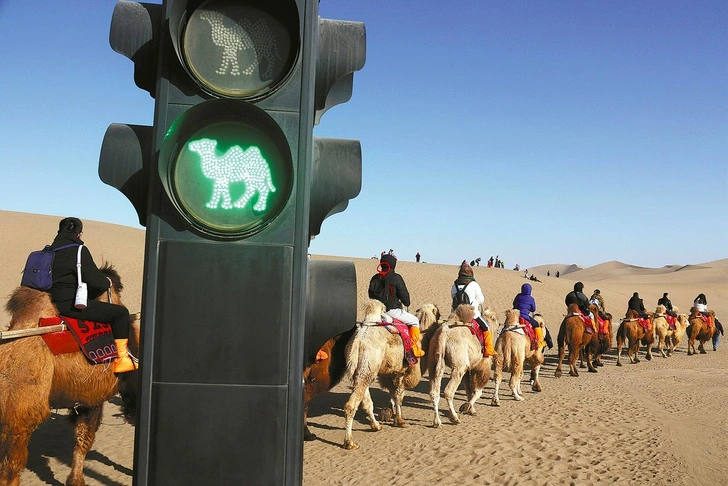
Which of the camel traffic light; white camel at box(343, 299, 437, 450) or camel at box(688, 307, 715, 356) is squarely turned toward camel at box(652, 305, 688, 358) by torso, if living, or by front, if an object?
the white camel

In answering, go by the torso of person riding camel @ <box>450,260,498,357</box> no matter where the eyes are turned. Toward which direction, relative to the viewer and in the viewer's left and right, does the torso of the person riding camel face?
facing away from the viewer and to the right of the viewer

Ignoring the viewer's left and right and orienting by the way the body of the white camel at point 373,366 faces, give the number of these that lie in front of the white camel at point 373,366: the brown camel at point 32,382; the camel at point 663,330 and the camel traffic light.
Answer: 1

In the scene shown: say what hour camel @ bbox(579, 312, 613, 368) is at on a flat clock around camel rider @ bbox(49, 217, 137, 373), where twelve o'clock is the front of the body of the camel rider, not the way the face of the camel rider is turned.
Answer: The camel is roughly at 11 o'clock from the camel rider.

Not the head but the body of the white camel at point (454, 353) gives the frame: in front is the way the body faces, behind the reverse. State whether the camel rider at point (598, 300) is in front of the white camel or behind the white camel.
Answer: in front

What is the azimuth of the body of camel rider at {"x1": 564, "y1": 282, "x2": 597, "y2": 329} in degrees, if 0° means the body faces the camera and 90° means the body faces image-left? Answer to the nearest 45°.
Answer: approximately 225°

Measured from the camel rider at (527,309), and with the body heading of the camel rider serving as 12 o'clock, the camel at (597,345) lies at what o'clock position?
The camel is roughly at 11 o'clock from the camel rider.

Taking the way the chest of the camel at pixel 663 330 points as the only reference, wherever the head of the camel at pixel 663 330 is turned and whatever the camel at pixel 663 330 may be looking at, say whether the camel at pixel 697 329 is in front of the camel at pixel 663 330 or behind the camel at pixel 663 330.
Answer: in front

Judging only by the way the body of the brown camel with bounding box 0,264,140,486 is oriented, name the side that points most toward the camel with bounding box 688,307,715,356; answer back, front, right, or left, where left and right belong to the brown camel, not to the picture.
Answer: front

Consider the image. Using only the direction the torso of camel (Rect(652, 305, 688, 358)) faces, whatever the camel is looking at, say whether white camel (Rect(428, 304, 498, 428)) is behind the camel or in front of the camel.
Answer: behind

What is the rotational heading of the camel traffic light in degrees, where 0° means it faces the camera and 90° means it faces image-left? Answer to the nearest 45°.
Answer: approximately 0°

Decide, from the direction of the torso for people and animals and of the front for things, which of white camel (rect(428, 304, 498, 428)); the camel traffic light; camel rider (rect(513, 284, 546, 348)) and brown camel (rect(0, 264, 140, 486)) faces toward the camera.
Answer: the camel traffic light

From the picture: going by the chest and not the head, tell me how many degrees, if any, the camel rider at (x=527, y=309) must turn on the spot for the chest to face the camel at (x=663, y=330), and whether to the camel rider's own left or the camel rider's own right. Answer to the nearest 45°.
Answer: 0° — they already face it

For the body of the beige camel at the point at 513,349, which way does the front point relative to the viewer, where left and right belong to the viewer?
facing away from the viewer and to the right of the viewer

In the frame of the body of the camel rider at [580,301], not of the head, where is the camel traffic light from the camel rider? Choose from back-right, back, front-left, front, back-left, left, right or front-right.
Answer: back-right
